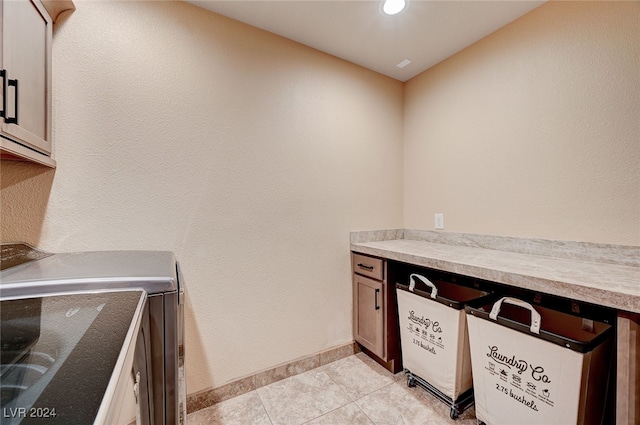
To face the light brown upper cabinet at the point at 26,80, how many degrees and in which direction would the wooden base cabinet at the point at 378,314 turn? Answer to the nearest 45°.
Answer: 0° — it already faces it

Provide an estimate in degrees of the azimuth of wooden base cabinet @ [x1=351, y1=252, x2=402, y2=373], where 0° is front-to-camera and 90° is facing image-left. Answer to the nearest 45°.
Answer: approximately 45°

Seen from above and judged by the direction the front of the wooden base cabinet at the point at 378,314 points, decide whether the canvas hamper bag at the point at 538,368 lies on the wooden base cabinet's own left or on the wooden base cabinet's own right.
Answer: on the wooden base cabinet's own left

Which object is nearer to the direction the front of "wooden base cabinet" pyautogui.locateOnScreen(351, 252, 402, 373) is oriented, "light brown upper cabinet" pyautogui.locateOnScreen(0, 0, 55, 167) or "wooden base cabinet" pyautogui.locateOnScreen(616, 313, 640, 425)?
the light brown upper cabinet

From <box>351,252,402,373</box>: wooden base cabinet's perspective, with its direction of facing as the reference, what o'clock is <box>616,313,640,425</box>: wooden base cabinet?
<box>616,313,640,425</box>: wooden base cabinet is roughly at 9 o'clock from <box>351,252,402,373</box>: wooden base cabinet.
